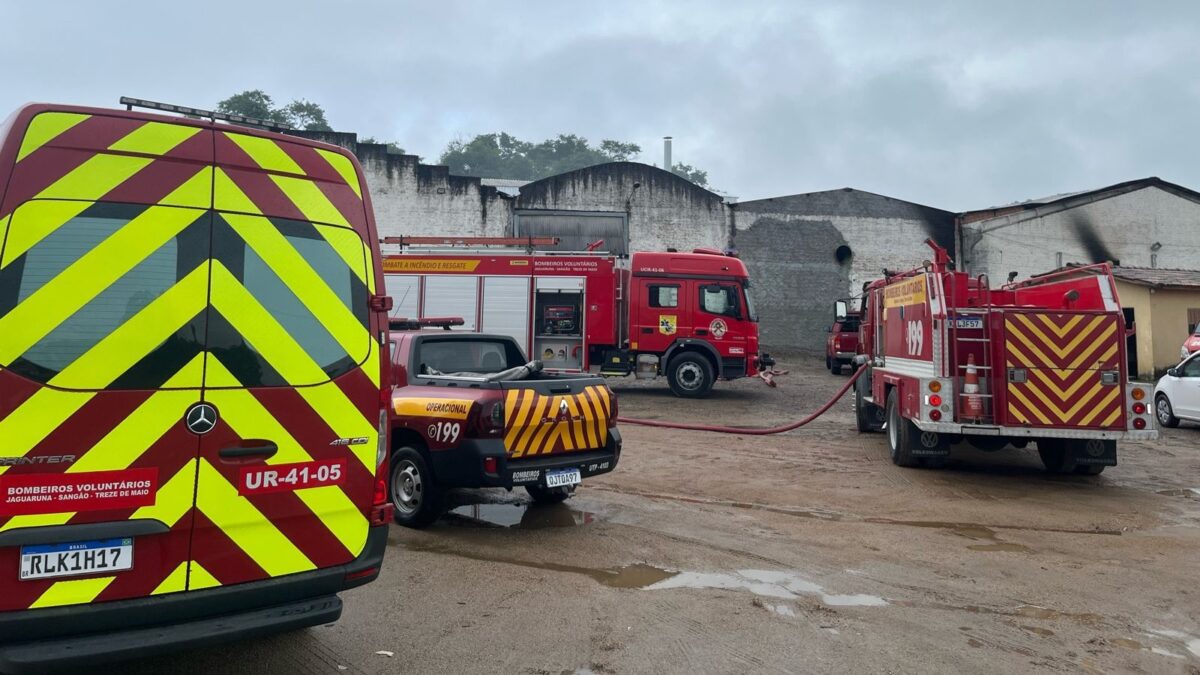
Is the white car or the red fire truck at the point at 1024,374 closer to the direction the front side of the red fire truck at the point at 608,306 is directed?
the white car

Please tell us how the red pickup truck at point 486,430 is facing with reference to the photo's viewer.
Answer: facing away from the viewer and to the left of the viewer

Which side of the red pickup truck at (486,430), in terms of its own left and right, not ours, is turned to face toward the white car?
right

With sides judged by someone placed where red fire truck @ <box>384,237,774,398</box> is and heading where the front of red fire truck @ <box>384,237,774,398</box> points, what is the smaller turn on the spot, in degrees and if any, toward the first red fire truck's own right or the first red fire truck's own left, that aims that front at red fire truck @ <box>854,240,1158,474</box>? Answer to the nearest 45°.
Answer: approximately 45° to the first red fire truck's own right

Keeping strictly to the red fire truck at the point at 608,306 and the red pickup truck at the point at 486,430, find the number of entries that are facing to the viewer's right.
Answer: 1

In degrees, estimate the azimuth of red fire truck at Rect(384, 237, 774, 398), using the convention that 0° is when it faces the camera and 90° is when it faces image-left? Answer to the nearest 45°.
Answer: approximately 270°

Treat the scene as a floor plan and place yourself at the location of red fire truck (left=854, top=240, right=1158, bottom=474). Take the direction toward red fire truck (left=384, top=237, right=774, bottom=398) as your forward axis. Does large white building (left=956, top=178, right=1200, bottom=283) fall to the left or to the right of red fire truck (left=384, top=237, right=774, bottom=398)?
right

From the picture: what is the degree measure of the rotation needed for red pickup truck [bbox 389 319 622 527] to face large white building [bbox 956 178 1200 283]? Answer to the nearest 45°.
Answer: approximately 90° to its right

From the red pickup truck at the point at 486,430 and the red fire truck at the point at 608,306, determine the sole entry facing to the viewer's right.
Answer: the red fire truck
